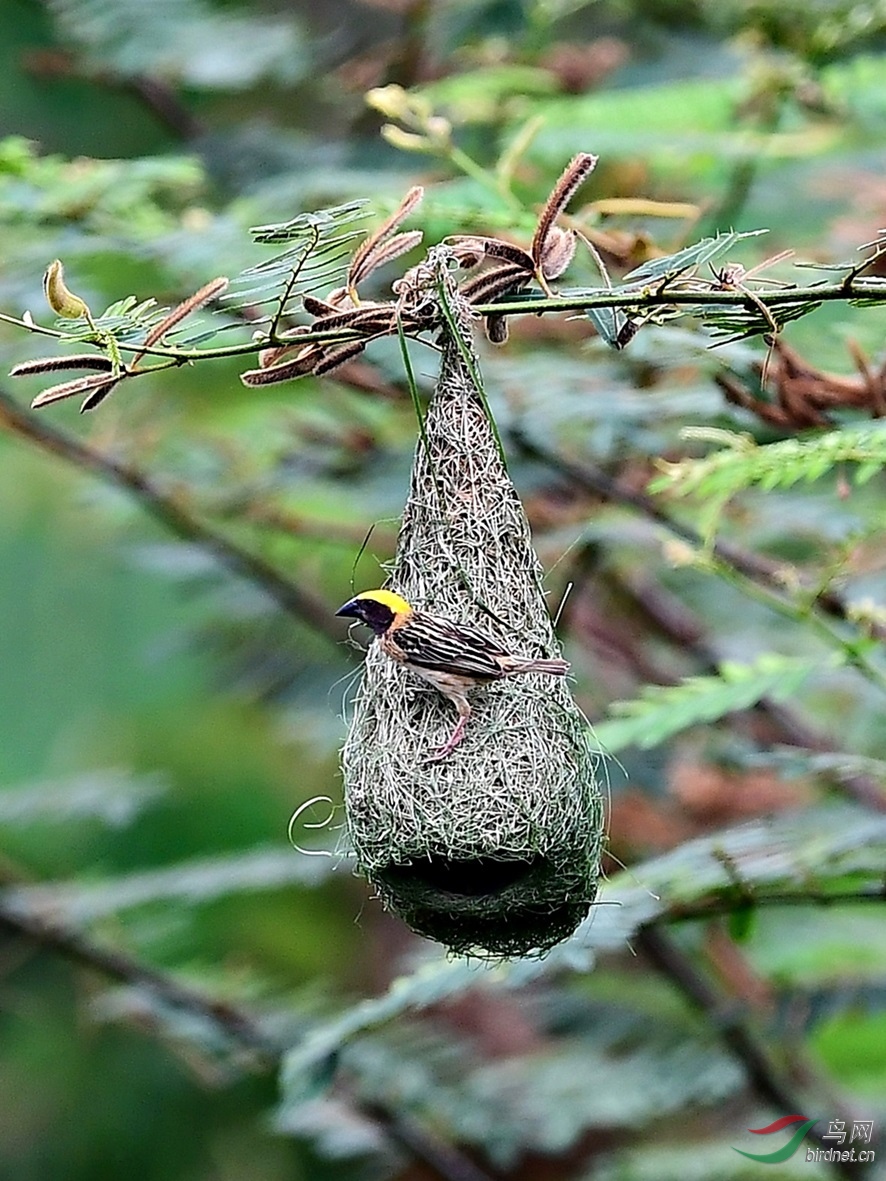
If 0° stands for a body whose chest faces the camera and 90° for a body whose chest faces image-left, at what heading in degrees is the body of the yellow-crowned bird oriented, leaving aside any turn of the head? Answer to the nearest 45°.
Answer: approximately 90°

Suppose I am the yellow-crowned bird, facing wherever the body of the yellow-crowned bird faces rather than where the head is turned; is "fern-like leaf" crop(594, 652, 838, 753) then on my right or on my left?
on my right

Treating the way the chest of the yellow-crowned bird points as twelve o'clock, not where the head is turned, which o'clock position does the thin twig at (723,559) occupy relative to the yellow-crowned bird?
The thin twig is roughly at 4 o'clock from the yellow-crowned bird.
